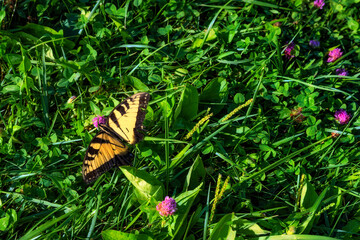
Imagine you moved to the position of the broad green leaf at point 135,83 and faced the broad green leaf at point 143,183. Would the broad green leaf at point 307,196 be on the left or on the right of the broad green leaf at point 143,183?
left

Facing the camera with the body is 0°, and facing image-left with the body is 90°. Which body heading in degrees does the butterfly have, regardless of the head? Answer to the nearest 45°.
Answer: approximately 135°

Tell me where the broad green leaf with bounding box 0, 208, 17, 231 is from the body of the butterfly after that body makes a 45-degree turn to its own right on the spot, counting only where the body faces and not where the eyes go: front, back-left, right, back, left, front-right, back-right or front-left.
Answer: left

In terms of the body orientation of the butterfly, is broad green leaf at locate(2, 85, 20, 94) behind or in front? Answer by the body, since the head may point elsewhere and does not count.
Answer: in front

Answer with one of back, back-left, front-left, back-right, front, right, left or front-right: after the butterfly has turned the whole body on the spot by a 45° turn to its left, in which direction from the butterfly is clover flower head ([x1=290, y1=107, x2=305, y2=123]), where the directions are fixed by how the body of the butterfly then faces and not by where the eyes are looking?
back

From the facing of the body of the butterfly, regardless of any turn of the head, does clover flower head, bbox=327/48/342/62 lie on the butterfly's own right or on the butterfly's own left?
on the butterfly's own right

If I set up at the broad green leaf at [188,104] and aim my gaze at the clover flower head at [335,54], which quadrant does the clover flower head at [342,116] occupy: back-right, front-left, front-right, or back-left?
front-right

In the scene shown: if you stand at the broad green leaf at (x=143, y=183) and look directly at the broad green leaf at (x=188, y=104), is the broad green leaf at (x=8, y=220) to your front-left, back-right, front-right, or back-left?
back-left

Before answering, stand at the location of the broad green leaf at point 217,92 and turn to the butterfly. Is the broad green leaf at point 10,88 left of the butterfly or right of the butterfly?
right
